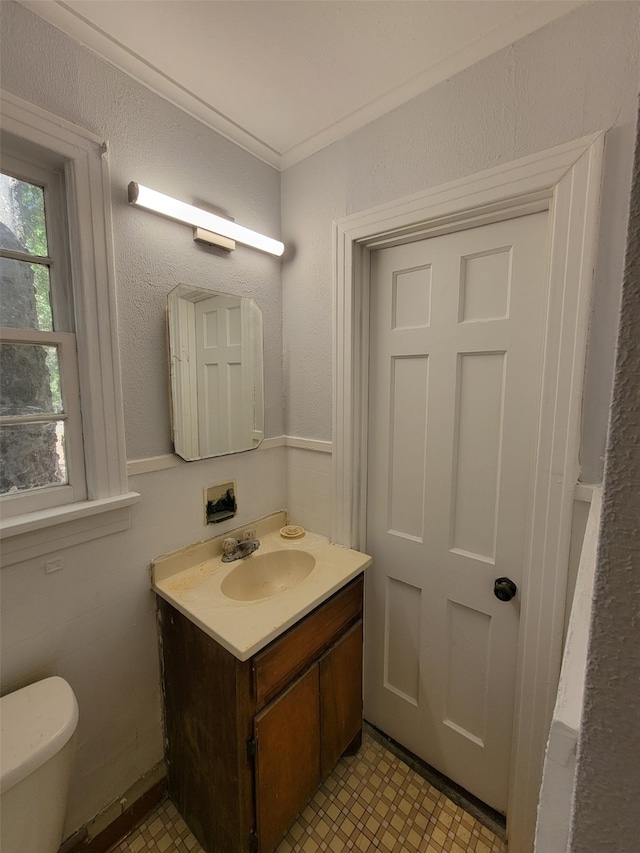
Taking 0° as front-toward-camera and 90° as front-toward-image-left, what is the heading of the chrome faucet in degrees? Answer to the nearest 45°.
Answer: approximately 315°

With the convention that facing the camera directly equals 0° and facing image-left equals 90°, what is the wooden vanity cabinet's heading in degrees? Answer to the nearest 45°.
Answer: approximately 315°

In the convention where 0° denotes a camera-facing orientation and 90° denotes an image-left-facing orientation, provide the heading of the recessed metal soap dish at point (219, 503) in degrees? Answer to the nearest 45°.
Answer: approximately 315°

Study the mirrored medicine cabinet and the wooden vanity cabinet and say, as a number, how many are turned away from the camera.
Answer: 0
